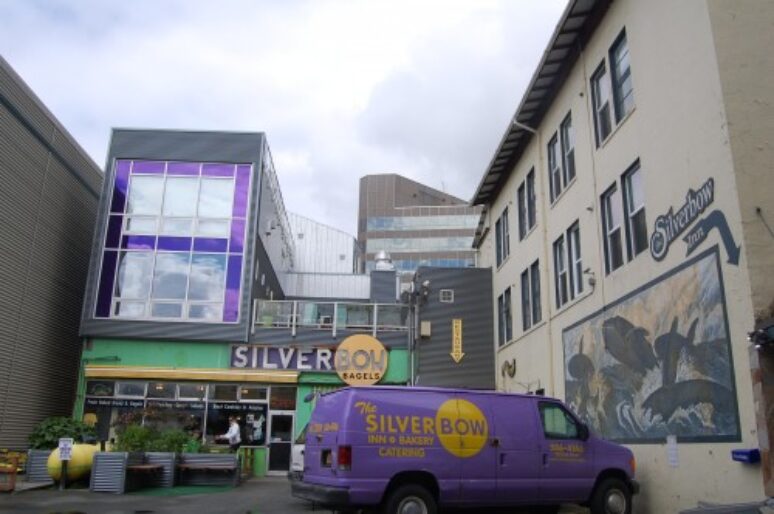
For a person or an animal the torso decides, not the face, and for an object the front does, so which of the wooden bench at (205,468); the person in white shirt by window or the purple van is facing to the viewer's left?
the person in white shirt by window

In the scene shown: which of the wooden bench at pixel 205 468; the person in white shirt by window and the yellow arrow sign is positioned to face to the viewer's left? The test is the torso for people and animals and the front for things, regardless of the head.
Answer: the person in white shirt by window

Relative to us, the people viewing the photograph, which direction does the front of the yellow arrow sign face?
facing the viewer

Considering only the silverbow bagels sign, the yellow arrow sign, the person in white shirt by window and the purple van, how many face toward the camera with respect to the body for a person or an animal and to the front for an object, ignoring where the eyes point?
2

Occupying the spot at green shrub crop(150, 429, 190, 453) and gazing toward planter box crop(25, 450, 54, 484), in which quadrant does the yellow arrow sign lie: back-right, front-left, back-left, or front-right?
back-right

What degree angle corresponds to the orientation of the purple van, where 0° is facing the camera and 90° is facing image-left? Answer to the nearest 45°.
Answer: approximately 225°

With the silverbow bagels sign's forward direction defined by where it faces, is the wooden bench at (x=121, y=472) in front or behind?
in front

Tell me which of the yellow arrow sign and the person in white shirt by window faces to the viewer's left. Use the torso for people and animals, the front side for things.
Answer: the person in white shirt by window

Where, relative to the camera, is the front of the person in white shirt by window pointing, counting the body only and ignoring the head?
to the viewer's left

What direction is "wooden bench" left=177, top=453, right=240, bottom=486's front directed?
toward the camera

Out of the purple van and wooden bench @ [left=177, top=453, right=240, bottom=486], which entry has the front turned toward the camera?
the wooden bench

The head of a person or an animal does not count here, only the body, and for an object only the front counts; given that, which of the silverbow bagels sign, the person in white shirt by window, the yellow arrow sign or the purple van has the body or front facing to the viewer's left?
the person in white shirt by window

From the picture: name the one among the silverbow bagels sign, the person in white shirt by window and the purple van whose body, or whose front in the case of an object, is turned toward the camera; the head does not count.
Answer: the silverbow bagels sign

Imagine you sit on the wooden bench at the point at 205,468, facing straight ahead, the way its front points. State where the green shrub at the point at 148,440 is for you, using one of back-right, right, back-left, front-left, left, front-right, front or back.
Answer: right

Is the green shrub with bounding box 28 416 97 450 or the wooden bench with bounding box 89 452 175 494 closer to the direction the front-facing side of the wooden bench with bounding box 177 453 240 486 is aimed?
the wooden bench

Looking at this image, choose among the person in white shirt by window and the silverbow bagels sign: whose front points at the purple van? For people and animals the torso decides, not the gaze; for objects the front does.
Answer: the silverbow bagels sign

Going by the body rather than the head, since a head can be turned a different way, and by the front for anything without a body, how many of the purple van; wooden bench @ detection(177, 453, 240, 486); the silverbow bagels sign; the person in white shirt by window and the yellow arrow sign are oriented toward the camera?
3
